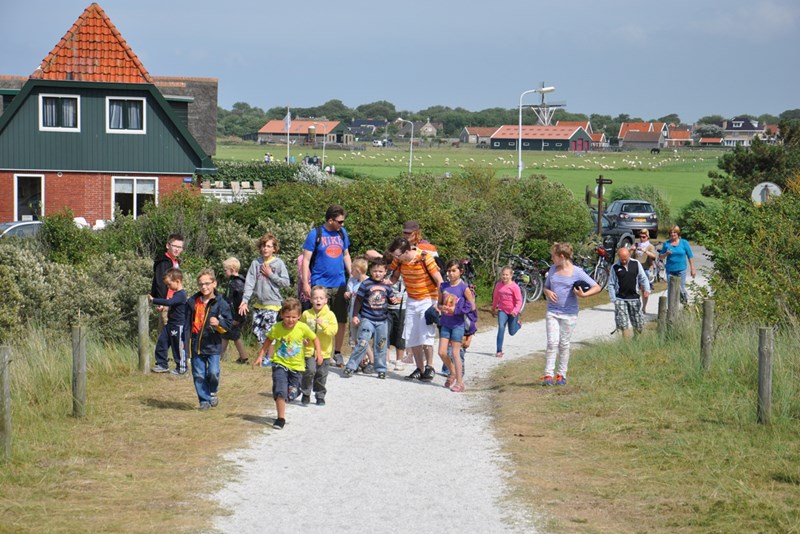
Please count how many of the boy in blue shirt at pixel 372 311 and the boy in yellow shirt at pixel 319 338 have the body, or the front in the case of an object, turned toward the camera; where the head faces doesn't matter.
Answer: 2

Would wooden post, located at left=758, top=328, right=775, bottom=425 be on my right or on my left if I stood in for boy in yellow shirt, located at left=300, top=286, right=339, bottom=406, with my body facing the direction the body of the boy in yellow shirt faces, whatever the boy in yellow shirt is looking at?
on my left

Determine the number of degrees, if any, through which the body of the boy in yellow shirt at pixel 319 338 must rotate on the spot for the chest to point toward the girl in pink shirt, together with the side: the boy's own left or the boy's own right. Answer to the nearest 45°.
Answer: approximately 135° to the boy's own left
